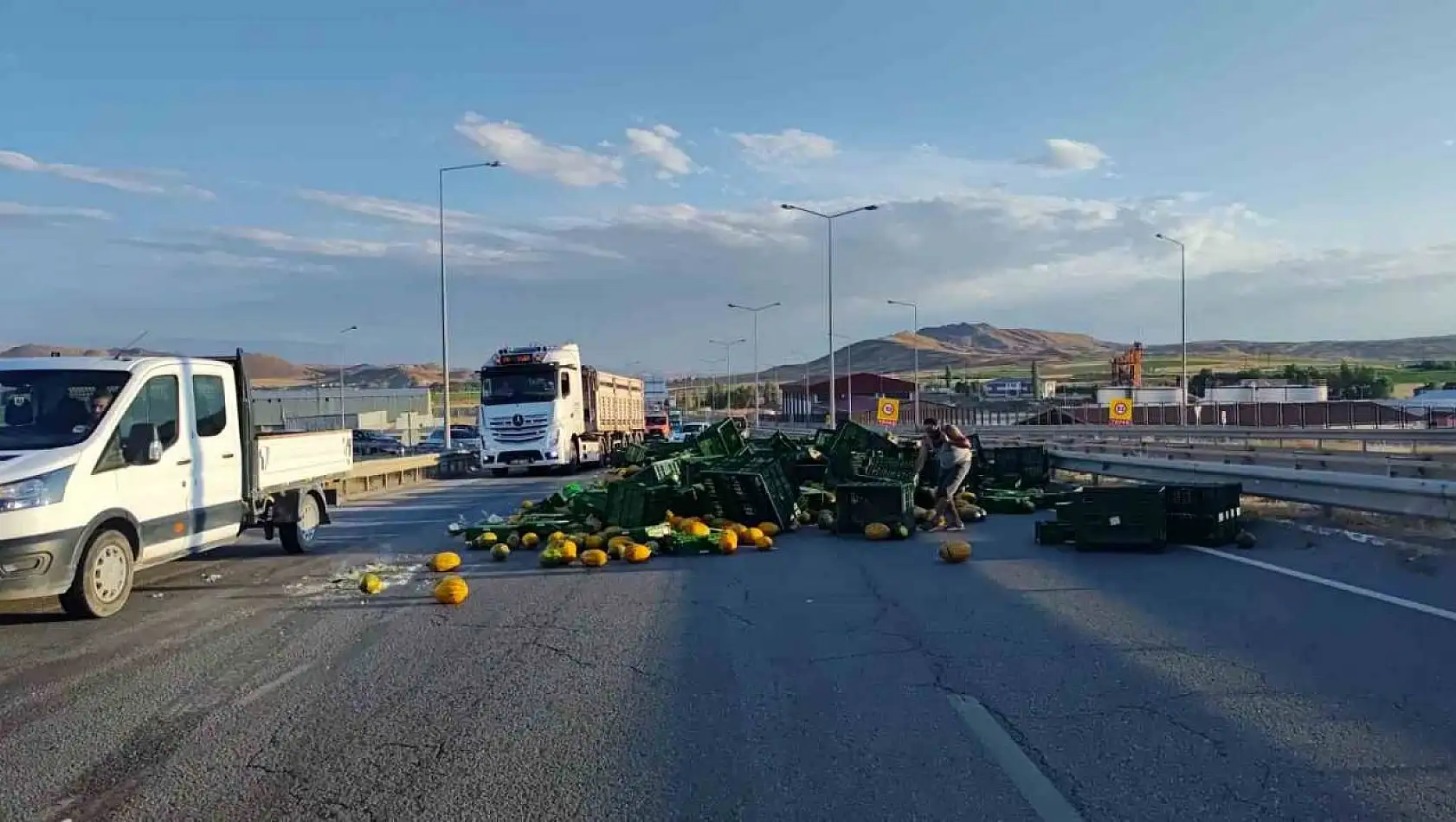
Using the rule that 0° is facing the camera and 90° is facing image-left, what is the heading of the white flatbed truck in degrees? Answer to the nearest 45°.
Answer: approximately 45°

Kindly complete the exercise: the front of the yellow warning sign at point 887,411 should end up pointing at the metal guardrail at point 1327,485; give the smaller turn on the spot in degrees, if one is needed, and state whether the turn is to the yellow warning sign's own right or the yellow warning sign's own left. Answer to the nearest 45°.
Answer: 0° — it already faces it

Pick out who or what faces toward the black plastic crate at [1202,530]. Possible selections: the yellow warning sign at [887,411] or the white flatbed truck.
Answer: the yellow warning sign

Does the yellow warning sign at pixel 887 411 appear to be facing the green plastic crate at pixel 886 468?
yes

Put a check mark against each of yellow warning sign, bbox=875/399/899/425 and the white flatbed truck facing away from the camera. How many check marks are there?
0

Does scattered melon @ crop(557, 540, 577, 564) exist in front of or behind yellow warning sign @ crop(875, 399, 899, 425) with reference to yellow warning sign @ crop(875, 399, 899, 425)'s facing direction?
in front

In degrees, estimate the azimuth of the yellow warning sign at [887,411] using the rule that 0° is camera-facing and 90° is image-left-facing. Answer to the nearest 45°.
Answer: approximately 0°

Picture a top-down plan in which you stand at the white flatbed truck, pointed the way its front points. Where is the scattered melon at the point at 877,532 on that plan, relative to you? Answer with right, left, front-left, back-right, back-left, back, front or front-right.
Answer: back-left

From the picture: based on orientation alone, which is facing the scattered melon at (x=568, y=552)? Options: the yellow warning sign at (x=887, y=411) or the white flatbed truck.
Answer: the yellow warning sign

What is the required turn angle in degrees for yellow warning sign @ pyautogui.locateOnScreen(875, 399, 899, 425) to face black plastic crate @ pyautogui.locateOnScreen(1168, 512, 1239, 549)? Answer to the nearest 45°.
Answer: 0° — it already faces it

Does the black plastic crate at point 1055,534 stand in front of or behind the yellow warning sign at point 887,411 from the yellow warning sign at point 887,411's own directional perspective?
in front
